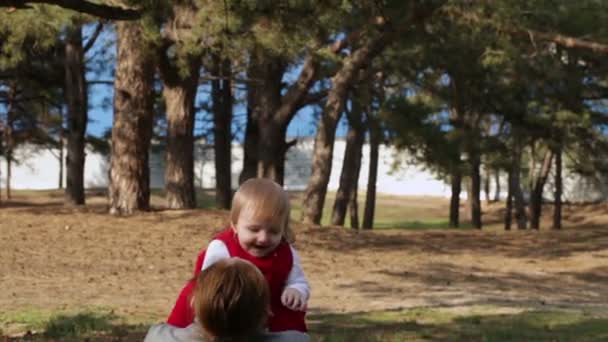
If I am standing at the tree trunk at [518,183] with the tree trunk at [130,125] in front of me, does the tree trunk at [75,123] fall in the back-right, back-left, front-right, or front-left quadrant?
front-right

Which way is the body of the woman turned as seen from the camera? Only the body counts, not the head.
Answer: away from the camera

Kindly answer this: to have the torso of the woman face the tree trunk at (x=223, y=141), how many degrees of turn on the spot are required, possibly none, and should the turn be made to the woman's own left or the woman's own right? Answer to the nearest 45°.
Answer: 0° — they already face it

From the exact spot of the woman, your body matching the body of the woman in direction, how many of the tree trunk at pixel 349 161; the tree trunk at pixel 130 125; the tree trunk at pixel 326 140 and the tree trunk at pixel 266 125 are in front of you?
4

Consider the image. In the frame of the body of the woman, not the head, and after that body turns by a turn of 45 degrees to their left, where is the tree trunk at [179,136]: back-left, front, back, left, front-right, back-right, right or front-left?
front-right

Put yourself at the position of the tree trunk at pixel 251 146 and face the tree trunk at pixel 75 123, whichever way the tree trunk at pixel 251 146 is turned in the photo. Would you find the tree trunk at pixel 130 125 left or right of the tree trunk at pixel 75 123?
left

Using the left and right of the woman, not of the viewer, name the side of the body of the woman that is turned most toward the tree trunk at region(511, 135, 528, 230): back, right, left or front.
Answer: front

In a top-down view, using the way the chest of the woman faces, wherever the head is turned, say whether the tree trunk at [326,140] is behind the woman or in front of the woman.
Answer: in front

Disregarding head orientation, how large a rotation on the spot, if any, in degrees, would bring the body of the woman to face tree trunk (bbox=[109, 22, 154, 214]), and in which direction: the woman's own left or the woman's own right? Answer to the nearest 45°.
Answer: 0° — they already face it

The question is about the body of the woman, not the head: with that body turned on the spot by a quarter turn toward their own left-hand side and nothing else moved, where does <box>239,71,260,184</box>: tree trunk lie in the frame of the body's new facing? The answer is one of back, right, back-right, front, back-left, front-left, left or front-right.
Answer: right

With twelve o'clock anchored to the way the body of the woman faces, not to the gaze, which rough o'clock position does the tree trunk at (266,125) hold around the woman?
The tree trunk is roughly at 12 o'clock from the woman.

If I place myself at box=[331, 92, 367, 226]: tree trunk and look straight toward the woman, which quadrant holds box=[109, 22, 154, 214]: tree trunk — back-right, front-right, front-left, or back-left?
front-right

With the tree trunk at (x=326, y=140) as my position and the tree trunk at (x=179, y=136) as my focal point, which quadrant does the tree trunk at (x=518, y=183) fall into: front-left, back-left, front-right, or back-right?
back-right

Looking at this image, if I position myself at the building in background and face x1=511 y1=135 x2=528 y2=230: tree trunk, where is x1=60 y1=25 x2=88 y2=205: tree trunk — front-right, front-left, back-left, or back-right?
front-right

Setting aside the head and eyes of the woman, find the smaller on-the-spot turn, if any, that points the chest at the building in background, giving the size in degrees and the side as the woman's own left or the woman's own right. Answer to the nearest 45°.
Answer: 0° — they already face it

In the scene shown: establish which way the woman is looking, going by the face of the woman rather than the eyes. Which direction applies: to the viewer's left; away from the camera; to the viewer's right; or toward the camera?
away from the camera
